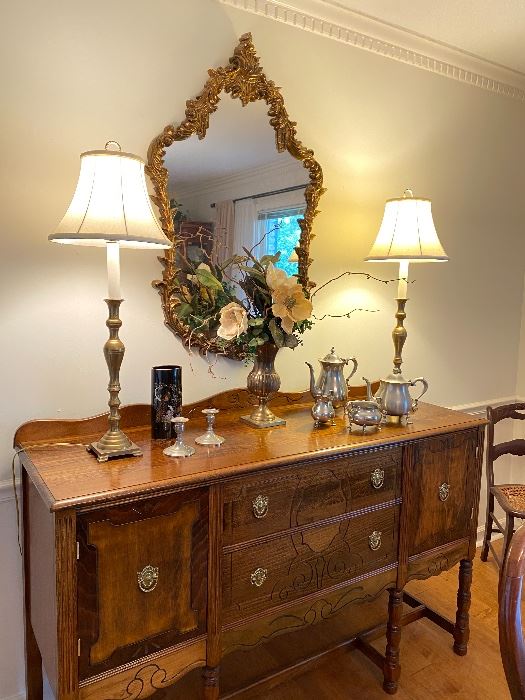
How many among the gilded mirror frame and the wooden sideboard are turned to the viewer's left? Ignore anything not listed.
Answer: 0
